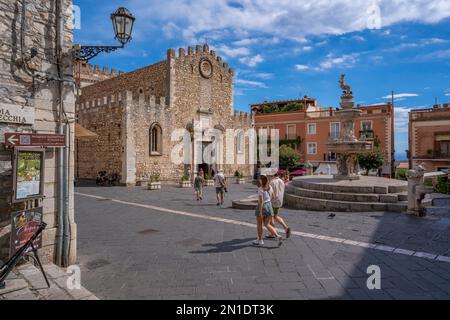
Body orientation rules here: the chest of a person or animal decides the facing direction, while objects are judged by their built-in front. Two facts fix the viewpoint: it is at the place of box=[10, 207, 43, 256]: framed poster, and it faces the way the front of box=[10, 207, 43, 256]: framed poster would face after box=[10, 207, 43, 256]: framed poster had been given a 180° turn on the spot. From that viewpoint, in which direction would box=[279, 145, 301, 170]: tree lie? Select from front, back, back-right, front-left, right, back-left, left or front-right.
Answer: right

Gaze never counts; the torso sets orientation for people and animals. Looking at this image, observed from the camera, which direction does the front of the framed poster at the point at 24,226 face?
facing the viewer and to the right of the viewer

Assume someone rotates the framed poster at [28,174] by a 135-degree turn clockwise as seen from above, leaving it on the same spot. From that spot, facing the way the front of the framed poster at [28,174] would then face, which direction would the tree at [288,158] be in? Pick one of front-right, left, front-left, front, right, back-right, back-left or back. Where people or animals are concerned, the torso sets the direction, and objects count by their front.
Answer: back-right

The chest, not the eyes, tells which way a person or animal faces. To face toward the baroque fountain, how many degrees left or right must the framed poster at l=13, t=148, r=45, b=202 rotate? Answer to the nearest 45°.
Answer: approximately 45° to its left

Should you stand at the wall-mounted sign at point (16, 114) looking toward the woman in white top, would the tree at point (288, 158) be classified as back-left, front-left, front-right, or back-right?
front-left

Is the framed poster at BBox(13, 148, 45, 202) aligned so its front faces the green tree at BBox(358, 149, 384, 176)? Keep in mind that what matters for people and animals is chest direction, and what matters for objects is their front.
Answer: no

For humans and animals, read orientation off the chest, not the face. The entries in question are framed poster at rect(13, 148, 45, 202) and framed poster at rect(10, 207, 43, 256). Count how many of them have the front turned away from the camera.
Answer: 0

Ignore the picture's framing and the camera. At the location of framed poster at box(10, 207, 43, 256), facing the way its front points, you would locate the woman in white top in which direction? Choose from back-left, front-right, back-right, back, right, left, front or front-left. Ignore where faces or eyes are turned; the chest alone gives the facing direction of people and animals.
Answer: front-left

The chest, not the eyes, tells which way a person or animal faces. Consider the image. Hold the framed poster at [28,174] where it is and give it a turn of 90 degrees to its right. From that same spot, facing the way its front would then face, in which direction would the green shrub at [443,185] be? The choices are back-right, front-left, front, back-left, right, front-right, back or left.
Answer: back-left

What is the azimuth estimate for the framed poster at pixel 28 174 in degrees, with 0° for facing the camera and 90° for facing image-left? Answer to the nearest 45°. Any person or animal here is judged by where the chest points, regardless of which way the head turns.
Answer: approximately 315°

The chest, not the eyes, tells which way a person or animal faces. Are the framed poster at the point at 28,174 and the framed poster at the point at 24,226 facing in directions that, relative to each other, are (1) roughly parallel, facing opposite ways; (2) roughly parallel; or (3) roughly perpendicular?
roughly parallel
